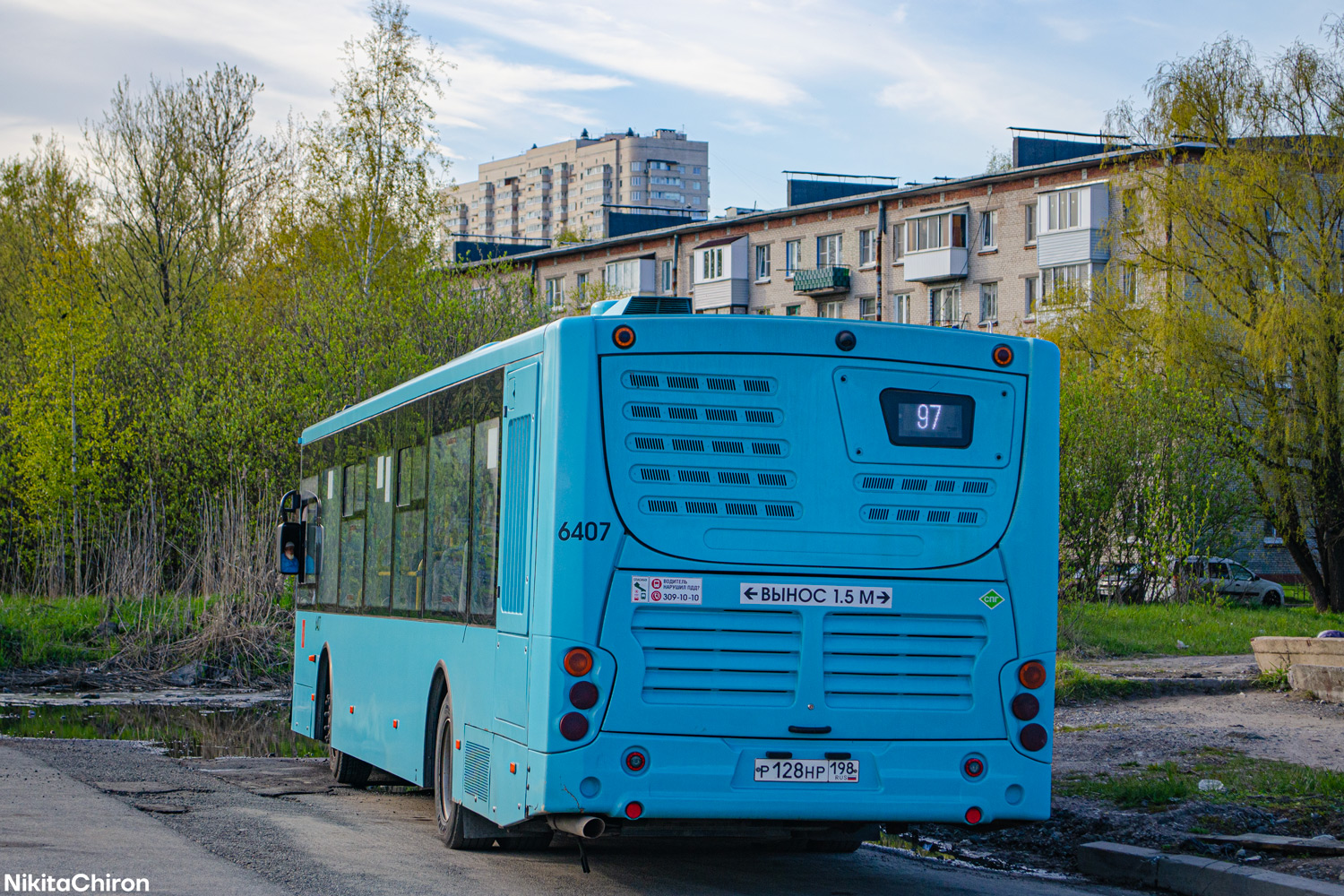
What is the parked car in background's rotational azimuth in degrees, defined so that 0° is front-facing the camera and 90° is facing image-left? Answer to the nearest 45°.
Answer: approximately 270°

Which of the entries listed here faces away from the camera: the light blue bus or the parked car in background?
the light blue bus

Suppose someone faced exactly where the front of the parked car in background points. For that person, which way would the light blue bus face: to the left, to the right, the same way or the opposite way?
to the left

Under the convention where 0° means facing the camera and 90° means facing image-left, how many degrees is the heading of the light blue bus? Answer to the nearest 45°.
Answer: approximately 180°

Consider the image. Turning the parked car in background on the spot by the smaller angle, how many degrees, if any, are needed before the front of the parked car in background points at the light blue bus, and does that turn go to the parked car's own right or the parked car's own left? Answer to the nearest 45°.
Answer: approximately 90° to the parked car's own right

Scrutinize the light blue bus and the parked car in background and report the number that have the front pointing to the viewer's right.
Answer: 1
